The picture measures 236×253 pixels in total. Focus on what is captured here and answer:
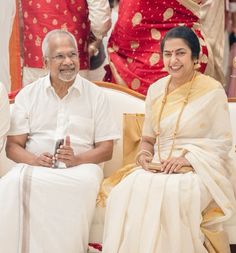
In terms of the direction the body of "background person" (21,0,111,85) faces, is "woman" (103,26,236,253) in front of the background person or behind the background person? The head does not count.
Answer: in front

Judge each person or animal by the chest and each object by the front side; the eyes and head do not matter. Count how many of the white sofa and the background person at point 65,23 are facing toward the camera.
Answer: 2

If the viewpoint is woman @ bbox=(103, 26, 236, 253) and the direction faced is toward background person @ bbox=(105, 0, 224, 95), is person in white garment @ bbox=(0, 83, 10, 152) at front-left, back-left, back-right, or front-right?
front-left

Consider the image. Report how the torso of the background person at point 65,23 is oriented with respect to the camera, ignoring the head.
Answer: toward the camera

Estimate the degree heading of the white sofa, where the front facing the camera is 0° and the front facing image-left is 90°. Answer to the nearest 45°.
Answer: approximately 0°

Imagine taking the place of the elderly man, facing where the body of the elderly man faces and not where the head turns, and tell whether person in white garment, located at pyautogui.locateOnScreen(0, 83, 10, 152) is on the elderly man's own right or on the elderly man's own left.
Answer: on the elderly man's own right

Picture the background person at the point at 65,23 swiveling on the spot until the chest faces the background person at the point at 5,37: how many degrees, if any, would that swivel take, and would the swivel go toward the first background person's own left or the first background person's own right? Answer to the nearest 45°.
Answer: approximately 135° to the first background person's own right

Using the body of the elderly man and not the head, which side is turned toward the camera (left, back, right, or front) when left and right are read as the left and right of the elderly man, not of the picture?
front

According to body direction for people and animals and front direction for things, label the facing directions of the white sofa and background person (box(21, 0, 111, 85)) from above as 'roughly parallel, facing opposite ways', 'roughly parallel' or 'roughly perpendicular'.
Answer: roughly parallel

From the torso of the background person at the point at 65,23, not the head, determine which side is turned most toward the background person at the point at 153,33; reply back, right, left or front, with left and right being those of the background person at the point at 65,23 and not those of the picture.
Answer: left

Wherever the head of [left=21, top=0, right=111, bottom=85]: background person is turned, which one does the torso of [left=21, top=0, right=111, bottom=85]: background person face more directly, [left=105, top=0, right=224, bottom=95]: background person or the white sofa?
the white sofa
